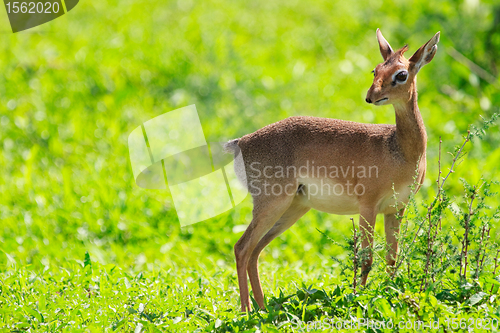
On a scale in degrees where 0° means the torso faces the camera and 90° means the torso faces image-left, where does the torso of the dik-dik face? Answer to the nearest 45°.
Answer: approximately 270°
